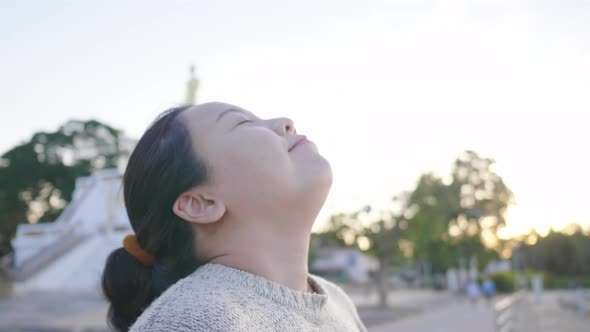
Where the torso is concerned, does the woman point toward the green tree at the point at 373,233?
no

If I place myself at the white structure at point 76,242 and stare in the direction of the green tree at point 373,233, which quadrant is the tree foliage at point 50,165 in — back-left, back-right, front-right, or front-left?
back-left

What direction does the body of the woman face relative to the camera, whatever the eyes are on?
to the viewer's right

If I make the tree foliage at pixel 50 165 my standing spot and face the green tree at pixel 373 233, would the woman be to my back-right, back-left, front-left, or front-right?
front-right

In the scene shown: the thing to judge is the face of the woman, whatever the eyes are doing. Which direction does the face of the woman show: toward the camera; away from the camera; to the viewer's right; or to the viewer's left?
to the viewer's right

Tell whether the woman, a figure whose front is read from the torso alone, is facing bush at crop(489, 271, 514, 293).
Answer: no
